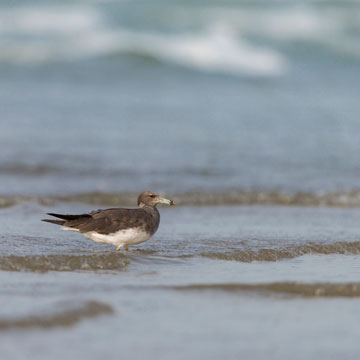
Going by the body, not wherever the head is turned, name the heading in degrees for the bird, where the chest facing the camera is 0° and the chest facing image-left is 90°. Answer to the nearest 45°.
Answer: approximately 270°
